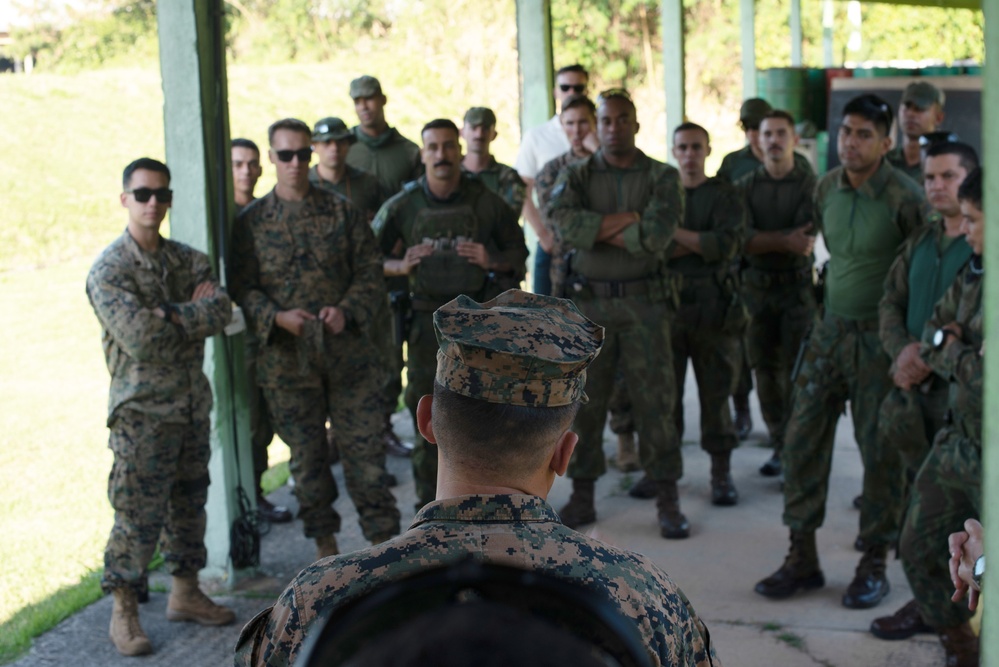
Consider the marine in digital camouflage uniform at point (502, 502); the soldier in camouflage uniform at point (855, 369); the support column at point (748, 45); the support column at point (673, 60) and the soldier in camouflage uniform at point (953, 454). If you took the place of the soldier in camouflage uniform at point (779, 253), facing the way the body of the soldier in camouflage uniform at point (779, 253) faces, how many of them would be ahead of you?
3

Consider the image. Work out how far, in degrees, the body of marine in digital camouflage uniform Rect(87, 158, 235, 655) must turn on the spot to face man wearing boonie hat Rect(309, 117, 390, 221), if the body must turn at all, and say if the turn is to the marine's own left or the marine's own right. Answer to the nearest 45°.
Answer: approximately 90° to the marine's own left

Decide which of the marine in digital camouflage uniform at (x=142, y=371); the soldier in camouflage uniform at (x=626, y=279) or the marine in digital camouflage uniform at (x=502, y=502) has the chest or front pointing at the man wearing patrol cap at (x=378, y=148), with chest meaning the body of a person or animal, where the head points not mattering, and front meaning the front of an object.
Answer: the marine in digital camouflage uniform at (x=502, y=502)

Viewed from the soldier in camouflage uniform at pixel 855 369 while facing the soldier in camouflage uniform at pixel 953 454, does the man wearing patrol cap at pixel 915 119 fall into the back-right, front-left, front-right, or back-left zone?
back-left

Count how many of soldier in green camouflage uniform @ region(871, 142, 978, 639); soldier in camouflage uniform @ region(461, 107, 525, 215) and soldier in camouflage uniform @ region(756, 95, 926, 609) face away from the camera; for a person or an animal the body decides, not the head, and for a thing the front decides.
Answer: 0

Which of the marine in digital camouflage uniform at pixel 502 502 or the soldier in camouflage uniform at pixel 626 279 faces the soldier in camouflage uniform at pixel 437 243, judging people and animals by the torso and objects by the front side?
the marine in digital camouflage uniform

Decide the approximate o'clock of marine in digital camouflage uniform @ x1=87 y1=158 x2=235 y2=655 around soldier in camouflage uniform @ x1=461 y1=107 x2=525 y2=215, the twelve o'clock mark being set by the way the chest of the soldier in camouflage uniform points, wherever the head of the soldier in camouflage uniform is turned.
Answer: The marine in digital camouflage uniform is roughly at 1 o'clock from the soldier in camouflage uniform.

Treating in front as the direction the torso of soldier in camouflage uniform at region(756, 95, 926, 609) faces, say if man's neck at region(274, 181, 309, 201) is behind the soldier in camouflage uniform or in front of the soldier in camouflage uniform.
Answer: in front

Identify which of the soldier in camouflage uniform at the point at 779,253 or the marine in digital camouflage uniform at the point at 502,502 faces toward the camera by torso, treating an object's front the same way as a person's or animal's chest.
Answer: the soldier in camouflage uniform

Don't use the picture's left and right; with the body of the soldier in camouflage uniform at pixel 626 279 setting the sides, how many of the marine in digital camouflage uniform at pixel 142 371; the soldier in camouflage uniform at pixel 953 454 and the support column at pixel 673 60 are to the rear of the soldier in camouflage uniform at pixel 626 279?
1

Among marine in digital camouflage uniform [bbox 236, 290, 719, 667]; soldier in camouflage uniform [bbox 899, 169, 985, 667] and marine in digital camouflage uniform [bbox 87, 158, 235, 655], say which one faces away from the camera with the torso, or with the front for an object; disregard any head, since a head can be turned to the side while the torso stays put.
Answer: marine in digital camouflage uniform [bbox 236, 290, 719, 667]

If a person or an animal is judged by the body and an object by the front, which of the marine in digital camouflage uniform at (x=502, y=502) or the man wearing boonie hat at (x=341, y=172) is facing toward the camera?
the man wearing boonie hat

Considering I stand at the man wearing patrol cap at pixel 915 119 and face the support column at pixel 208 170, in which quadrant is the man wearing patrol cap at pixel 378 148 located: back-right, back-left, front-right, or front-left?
front-right

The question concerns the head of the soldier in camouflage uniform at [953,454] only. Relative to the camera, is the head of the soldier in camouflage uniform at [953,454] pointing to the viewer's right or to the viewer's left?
to the viewer's left

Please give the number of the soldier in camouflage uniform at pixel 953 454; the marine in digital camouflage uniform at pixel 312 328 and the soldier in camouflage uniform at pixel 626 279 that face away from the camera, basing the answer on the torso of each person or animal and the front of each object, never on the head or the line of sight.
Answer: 0

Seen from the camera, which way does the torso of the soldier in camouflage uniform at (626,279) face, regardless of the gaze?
toward the camera

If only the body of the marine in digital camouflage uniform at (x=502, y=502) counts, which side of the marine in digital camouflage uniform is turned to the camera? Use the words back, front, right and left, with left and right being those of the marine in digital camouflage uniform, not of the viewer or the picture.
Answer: back

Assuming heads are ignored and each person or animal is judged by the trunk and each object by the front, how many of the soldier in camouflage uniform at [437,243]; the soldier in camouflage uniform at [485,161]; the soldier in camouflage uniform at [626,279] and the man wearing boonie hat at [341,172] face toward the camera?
4

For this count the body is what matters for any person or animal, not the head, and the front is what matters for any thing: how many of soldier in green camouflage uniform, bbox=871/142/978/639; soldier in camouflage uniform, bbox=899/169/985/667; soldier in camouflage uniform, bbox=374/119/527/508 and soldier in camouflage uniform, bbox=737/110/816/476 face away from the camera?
0

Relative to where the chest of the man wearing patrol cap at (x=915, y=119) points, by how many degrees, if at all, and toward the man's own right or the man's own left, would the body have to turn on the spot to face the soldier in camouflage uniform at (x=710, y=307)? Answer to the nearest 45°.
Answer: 0° — they already face them

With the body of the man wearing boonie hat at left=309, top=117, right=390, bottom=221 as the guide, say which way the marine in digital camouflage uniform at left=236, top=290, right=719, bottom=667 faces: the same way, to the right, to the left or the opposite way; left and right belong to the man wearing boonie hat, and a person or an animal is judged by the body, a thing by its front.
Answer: the opposite way

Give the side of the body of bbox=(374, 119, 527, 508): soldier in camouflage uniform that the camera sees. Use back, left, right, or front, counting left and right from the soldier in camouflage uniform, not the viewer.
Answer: front
